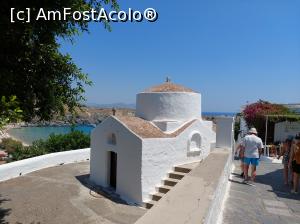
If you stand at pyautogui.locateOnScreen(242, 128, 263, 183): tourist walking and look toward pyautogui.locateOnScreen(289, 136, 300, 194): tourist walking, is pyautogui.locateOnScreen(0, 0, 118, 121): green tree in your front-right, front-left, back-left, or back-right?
back-right

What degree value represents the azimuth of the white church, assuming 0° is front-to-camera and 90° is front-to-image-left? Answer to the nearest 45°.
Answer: approximately 45°
